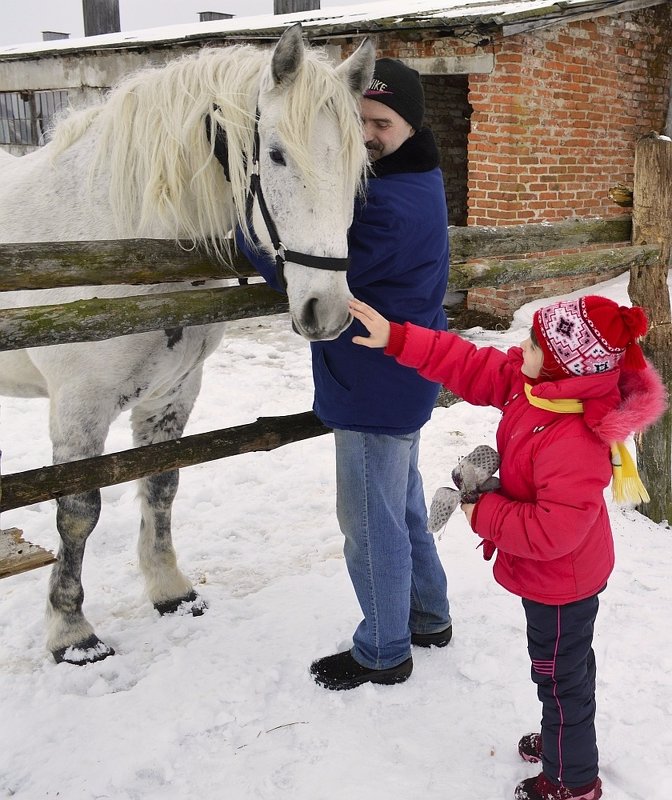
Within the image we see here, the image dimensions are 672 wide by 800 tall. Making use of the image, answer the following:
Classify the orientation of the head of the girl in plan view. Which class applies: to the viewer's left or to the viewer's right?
to the viewer's left

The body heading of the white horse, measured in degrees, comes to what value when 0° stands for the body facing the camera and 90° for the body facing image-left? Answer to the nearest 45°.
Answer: approximately 315°

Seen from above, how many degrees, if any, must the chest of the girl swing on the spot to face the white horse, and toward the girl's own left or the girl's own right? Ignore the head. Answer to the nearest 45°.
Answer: approximately 45° to the girl's own right

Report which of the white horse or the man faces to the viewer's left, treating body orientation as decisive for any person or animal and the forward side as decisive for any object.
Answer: the man

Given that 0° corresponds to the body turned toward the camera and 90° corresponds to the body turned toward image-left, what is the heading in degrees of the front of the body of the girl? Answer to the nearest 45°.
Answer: approximately 90°

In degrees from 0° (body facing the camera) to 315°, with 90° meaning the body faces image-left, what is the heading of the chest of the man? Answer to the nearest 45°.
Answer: approximately 90°

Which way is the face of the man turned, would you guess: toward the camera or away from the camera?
toward the camera

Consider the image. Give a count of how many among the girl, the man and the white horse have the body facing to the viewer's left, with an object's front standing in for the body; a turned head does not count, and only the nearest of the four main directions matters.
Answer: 2
